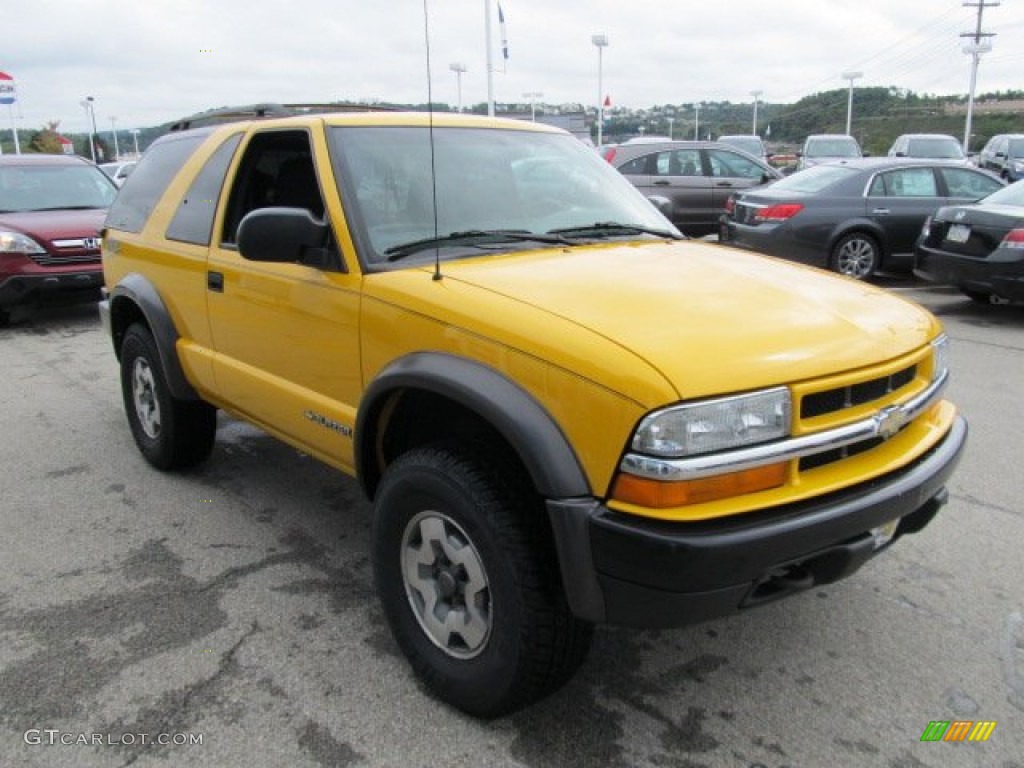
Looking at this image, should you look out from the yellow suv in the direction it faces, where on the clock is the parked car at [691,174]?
The parked car is roughly at 8 o'clock from the yellow suv.

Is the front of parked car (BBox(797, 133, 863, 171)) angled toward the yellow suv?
yes

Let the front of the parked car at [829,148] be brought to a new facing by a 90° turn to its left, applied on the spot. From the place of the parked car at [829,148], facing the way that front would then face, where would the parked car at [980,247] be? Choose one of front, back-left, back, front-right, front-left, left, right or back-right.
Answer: right

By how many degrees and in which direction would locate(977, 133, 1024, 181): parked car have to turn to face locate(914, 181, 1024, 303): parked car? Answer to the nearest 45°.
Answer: approximately 45° to its left

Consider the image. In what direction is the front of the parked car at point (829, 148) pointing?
toward the camera

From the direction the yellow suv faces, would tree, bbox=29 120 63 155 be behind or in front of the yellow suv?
behind

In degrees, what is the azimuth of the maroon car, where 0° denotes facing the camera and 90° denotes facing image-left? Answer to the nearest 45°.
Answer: approximately 315°

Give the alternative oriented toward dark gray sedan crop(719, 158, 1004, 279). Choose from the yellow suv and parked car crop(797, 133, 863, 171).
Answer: the parked car

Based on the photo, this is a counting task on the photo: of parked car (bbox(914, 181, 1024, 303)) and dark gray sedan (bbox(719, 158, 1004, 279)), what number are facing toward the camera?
0

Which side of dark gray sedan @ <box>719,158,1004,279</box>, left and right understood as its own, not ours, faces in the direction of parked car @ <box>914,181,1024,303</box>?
right

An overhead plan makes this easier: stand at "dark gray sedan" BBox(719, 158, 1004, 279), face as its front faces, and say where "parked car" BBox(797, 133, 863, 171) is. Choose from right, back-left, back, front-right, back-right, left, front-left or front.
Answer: front-left

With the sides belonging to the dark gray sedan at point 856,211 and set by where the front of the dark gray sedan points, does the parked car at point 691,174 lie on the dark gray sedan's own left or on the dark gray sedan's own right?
on the dark gray sedan's own left

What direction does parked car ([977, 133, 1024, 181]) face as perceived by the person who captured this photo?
facing the viewer and to the left of the viewer

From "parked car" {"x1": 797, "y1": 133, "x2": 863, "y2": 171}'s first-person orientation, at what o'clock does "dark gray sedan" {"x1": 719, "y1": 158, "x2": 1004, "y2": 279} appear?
The dark gray sedan is roughly at 12 o'clock from the parked car.
